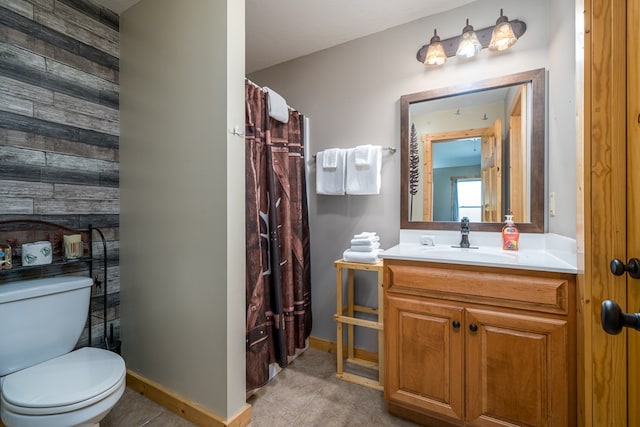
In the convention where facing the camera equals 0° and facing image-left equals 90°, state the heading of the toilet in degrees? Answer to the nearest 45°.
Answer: approximately 315°

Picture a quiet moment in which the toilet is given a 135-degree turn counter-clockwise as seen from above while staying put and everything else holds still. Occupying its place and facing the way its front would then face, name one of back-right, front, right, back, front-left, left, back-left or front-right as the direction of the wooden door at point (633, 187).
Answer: back-right

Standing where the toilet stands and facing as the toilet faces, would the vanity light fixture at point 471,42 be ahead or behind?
ahead

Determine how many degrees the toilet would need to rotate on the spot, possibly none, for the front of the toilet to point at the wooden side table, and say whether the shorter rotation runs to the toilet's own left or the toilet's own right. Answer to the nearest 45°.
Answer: approximately 45° to the toilet's own left

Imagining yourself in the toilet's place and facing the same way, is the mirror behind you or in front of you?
in front

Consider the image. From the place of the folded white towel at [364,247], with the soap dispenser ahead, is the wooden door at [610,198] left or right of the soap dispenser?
right

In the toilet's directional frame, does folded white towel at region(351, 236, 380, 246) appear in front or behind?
in front

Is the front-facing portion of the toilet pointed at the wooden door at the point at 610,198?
yes

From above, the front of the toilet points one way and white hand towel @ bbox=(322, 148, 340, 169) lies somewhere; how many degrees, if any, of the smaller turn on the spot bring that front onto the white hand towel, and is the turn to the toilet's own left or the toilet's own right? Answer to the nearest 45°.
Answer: approximately 45° to the toilet's own left
